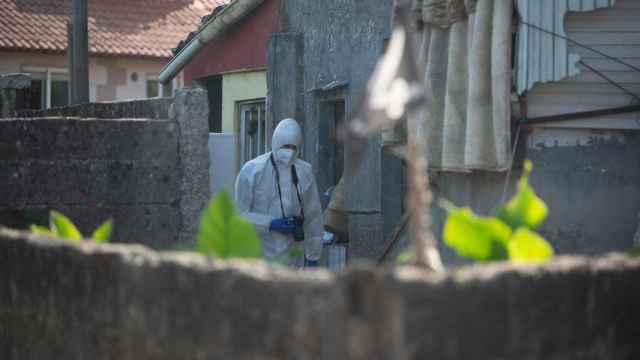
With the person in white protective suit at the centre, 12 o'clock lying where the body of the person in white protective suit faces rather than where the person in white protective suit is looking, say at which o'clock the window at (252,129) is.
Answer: The window is roughly at 6 o'clock from the person in white protective suit.

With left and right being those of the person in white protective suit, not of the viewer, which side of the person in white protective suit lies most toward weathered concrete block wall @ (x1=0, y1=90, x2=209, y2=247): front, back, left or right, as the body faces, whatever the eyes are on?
right

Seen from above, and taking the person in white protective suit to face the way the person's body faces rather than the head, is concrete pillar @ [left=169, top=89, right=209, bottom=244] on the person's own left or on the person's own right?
on the person's own right

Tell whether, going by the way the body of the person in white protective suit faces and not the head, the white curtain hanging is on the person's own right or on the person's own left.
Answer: on the person's own left

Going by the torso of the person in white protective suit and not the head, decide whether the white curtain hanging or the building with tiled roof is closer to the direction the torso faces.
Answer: the white curtain hanging

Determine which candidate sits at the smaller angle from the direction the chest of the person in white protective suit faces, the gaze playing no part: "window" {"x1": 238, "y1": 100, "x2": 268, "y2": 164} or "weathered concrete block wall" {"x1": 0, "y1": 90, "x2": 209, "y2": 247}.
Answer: the weathered concrete block wall

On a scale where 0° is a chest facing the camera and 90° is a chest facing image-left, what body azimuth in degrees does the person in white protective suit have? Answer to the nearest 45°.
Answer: approximately 0°

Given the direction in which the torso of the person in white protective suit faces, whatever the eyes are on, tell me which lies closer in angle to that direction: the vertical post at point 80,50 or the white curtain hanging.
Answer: the white curtain hanging

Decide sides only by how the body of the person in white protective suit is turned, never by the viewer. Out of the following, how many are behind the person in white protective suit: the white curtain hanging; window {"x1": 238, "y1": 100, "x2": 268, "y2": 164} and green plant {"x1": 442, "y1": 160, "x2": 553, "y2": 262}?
1
